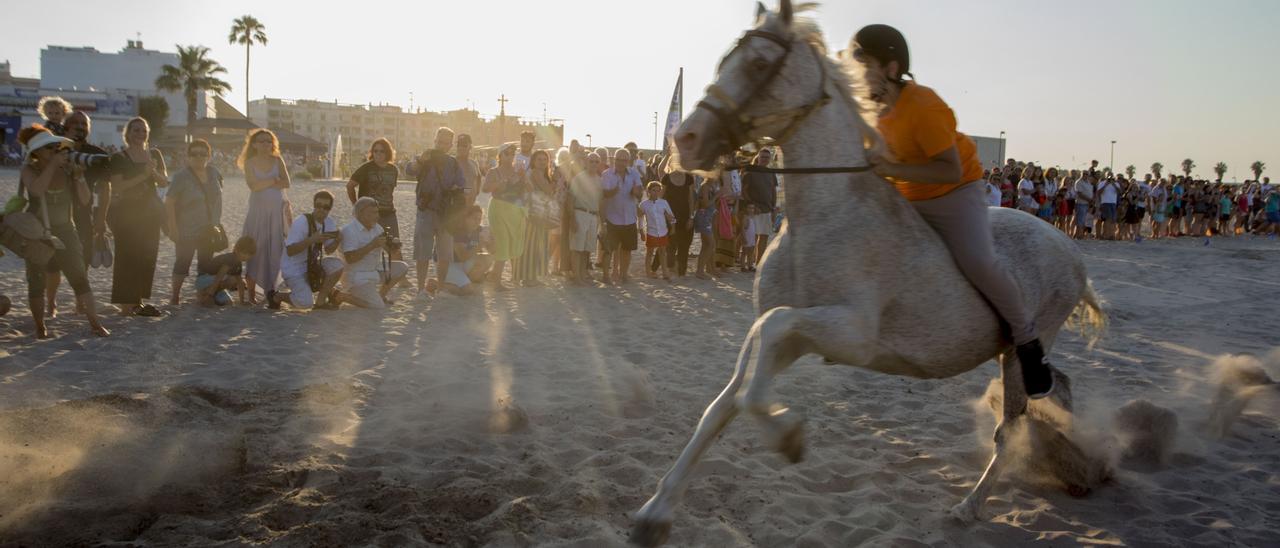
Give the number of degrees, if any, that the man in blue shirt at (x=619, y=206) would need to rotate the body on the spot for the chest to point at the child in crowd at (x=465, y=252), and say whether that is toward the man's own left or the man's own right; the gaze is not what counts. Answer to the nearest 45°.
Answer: approximately 45° to the man's own right

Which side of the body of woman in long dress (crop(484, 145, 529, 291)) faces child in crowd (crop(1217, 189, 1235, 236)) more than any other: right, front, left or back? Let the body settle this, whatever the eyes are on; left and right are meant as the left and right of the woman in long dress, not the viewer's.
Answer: left

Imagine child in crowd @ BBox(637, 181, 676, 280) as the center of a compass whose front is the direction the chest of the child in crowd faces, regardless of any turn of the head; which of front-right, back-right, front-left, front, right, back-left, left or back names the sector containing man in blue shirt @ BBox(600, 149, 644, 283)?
front-right

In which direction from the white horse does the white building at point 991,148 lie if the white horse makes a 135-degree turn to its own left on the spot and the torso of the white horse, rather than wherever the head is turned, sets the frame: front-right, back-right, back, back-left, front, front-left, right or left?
left

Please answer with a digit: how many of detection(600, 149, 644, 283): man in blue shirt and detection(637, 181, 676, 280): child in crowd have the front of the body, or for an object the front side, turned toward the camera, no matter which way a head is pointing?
2

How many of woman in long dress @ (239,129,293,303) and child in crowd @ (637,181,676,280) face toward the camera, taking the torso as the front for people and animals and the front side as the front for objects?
2

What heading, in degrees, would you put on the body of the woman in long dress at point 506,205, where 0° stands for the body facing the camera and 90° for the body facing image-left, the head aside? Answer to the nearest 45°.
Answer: approximately 315°

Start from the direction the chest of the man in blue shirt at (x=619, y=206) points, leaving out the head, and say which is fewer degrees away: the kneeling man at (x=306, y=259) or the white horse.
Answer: the white horse

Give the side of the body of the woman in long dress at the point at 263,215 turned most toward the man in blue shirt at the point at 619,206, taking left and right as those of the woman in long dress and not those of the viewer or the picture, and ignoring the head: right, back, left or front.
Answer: left

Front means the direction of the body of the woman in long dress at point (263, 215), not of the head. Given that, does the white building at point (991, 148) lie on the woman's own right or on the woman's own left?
on the woman's own left

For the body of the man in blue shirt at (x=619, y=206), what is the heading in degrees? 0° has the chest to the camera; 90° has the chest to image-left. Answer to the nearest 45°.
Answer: approximately 0°
